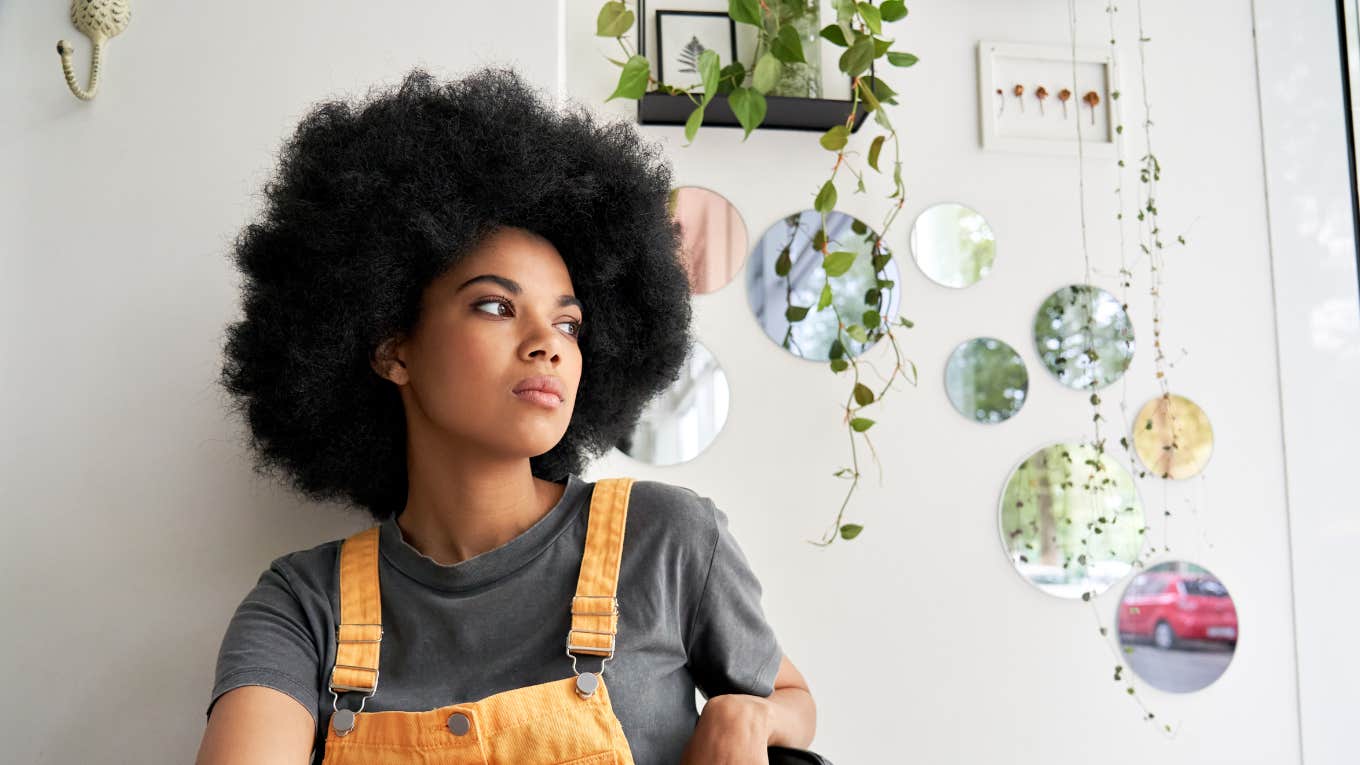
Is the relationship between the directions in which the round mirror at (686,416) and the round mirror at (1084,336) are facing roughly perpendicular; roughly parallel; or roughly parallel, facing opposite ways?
roughly parallel

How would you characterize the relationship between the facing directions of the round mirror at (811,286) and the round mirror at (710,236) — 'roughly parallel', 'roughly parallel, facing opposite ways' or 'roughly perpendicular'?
roughly parallel

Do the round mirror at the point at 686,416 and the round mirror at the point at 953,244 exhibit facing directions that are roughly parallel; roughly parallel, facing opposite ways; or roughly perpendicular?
roughly parallel

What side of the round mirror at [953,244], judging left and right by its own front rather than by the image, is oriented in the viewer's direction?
front

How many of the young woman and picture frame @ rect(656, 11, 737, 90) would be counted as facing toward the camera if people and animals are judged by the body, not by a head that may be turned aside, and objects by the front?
2

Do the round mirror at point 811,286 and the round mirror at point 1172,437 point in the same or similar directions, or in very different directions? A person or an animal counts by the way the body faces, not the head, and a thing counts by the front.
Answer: same or similar directions

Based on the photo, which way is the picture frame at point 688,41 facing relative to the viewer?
toward the camera

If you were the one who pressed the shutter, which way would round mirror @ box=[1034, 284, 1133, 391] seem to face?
facing the viewer

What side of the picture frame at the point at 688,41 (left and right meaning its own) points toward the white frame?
left

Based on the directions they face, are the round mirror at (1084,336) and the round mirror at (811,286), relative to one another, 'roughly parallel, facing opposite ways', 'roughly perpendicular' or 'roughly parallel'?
roughly parallel

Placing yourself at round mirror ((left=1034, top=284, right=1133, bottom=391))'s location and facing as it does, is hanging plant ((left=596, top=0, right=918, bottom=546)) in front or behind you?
in front
